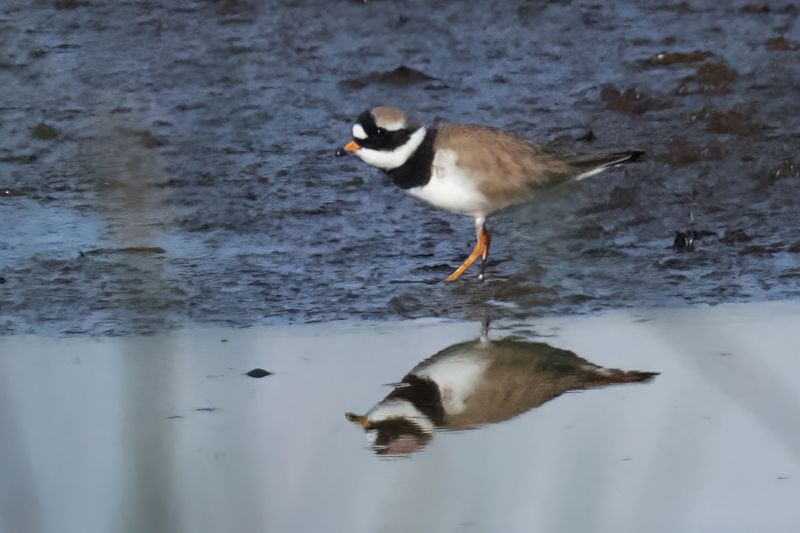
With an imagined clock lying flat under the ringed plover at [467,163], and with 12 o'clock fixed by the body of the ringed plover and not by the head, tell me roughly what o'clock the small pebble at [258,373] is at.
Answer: The small pebble is roughly at 10 o'clock from the ringed plover.

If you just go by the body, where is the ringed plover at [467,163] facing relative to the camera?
to the viewer's left
